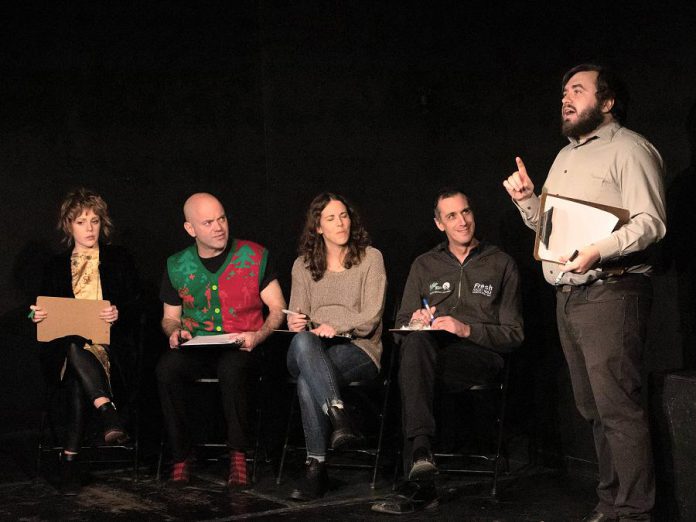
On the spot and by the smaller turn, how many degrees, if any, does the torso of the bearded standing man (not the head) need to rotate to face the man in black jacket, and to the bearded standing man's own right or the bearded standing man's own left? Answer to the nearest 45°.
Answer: approximately 90° to the bearded standing man's own right

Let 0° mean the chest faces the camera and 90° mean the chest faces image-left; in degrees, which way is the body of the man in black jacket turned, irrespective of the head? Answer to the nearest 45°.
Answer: approximately 45°

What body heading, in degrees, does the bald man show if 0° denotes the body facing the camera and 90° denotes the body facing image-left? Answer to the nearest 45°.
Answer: approximately 0°

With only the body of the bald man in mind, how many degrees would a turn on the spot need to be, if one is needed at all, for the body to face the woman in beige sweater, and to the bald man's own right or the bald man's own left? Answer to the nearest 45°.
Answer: approximately 45° to the bald man's own left

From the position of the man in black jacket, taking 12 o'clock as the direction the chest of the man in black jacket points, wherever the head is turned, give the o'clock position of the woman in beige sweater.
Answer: The woman in beige sweater is roughly at 2 o'clock from the man in black jacket.

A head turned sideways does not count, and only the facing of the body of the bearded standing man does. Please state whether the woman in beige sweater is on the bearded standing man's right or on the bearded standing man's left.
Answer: on the bearded standing man's right

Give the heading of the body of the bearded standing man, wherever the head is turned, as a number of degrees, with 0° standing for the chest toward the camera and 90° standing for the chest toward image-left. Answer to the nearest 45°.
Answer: approximately 45°

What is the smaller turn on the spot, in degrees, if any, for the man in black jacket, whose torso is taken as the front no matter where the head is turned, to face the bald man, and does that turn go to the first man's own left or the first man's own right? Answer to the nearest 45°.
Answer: approximately 45° to the first man's own right
